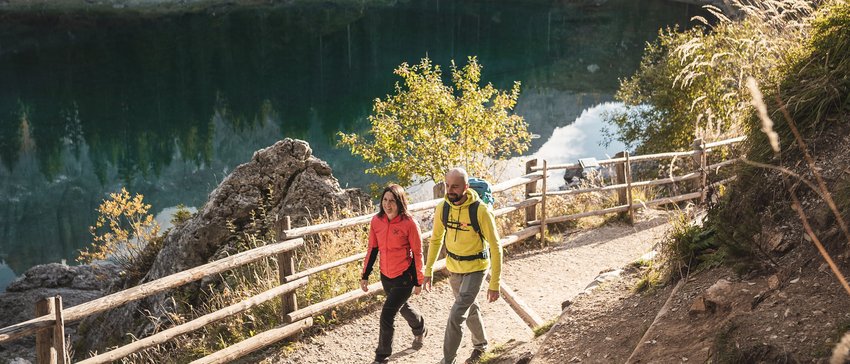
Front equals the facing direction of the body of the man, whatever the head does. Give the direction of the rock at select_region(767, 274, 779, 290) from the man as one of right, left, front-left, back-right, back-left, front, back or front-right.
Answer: left

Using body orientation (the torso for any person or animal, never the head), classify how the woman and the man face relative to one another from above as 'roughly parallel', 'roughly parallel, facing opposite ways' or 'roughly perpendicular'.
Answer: roughly parallel

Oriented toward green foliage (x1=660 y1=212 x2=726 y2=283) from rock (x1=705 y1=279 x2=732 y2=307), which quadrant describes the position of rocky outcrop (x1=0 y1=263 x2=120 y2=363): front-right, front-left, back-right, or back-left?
front-left

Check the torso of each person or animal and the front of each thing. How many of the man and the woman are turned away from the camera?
0

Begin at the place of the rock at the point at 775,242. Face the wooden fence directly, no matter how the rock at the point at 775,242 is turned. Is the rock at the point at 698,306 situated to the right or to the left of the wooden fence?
left

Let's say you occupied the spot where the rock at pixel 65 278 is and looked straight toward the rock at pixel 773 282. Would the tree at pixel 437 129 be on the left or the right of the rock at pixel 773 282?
left

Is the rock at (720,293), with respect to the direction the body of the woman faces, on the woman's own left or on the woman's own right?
on the woman's own left

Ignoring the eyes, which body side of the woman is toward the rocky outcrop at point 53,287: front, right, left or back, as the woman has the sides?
right

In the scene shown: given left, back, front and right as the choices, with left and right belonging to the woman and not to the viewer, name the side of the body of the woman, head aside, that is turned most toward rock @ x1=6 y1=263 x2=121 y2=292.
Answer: right

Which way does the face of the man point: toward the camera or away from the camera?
toward the camera

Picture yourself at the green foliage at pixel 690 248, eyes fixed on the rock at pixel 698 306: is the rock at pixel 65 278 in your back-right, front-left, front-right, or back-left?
back-right

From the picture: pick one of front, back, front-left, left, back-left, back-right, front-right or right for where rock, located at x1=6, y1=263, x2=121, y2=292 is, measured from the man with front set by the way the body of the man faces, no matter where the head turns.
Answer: right

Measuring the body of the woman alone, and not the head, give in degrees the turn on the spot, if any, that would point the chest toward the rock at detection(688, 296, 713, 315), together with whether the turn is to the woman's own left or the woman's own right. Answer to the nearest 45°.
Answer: approximately 90° to the woman's own left

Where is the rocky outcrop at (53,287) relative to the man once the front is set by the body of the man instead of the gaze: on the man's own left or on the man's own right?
on the man's own right

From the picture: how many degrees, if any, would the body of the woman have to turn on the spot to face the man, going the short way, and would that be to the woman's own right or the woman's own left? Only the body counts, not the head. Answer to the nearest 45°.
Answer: approximately 90° to the woman's own left

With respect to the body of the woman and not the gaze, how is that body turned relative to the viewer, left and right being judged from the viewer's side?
facing the viewer and to the left of the viewer

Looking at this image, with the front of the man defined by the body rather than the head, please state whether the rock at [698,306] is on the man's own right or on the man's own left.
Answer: on the man's own left
